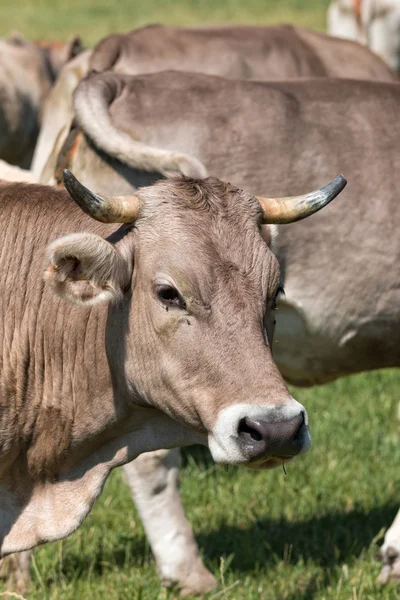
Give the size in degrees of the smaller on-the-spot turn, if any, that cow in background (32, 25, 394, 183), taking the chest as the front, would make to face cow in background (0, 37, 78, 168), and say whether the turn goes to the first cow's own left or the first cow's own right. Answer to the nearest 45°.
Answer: approximately 135° to the first cow's own left

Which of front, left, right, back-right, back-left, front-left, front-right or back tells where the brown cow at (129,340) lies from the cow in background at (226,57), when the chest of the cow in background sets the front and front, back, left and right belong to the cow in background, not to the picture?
right

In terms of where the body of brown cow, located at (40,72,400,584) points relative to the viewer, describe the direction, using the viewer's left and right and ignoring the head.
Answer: facing to the right of the viewer

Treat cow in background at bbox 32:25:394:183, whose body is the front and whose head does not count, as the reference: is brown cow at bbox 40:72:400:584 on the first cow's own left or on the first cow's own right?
on the first cow's own right

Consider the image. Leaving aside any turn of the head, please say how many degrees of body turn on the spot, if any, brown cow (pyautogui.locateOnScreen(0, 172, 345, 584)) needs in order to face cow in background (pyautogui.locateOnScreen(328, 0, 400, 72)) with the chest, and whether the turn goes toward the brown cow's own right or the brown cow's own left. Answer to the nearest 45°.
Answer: approximately 135° to the brown cow's own left

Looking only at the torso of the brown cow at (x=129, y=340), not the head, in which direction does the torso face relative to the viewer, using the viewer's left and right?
facing the viewer and to the right of the viewer

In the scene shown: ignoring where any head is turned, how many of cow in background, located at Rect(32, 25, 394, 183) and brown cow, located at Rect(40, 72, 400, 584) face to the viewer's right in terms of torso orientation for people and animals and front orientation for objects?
2

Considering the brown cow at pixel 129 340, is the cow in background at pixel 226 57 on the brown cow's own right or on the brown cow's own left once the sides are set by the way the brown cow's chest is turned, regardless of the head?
on the brown cow's own left

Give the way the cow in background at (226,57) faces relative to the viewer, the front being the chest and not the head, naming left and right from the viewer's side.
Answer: facing to the right of the viewer

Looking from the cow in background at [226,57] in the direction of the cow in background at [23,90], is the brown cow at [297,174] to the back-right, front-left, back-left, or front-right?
back-left

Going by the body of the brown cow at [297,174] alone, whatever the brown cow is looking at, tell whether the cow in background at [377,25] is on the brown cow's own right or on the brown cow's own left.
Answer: on the brown cow's own left
